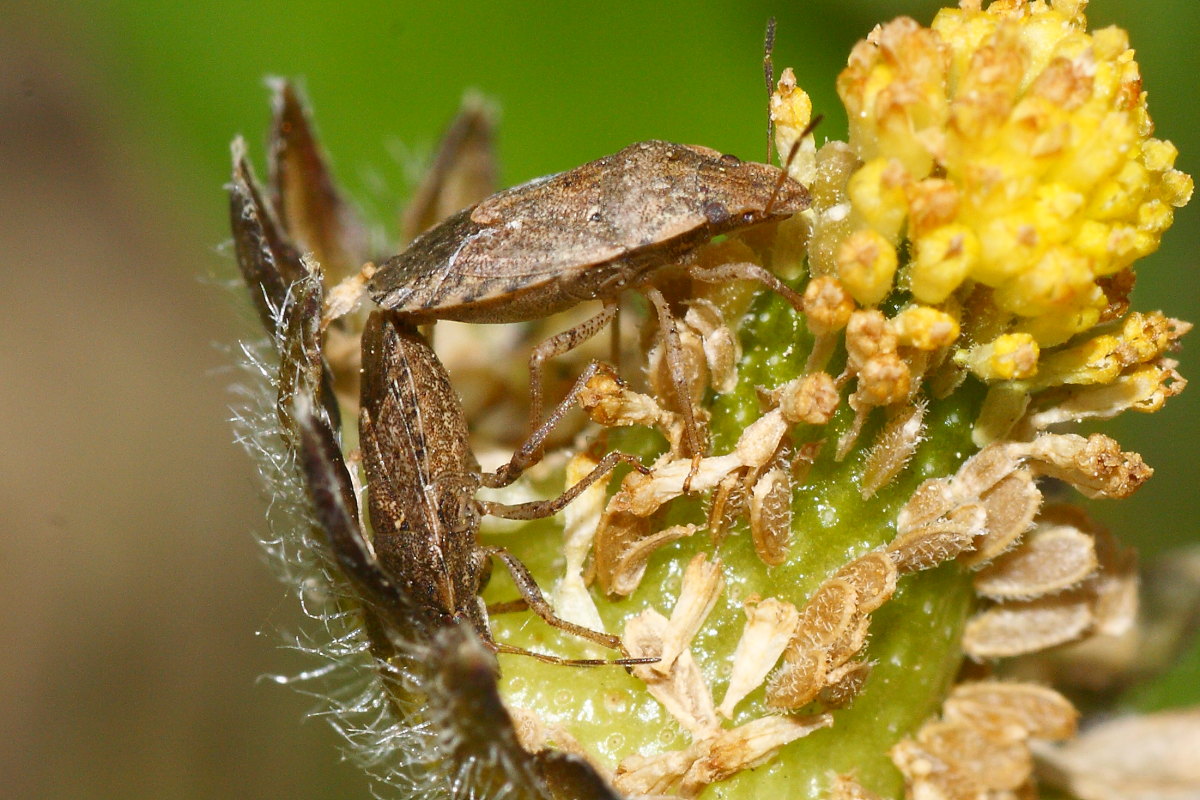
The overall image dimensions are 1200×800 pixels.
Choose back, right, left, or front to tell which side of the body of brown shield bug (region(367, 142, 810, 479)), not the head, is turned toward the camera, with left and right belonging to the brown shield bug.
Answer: right

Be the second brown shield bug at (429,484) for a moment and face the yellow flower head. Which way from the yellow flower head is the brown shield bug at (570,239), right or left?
left

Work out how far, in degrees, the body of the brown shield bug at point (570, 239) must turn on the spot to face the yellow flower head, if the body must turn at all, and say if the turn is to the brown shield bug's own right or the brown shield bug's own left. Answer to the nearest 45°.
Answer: approximately 45° to the brown shield bug's own right
